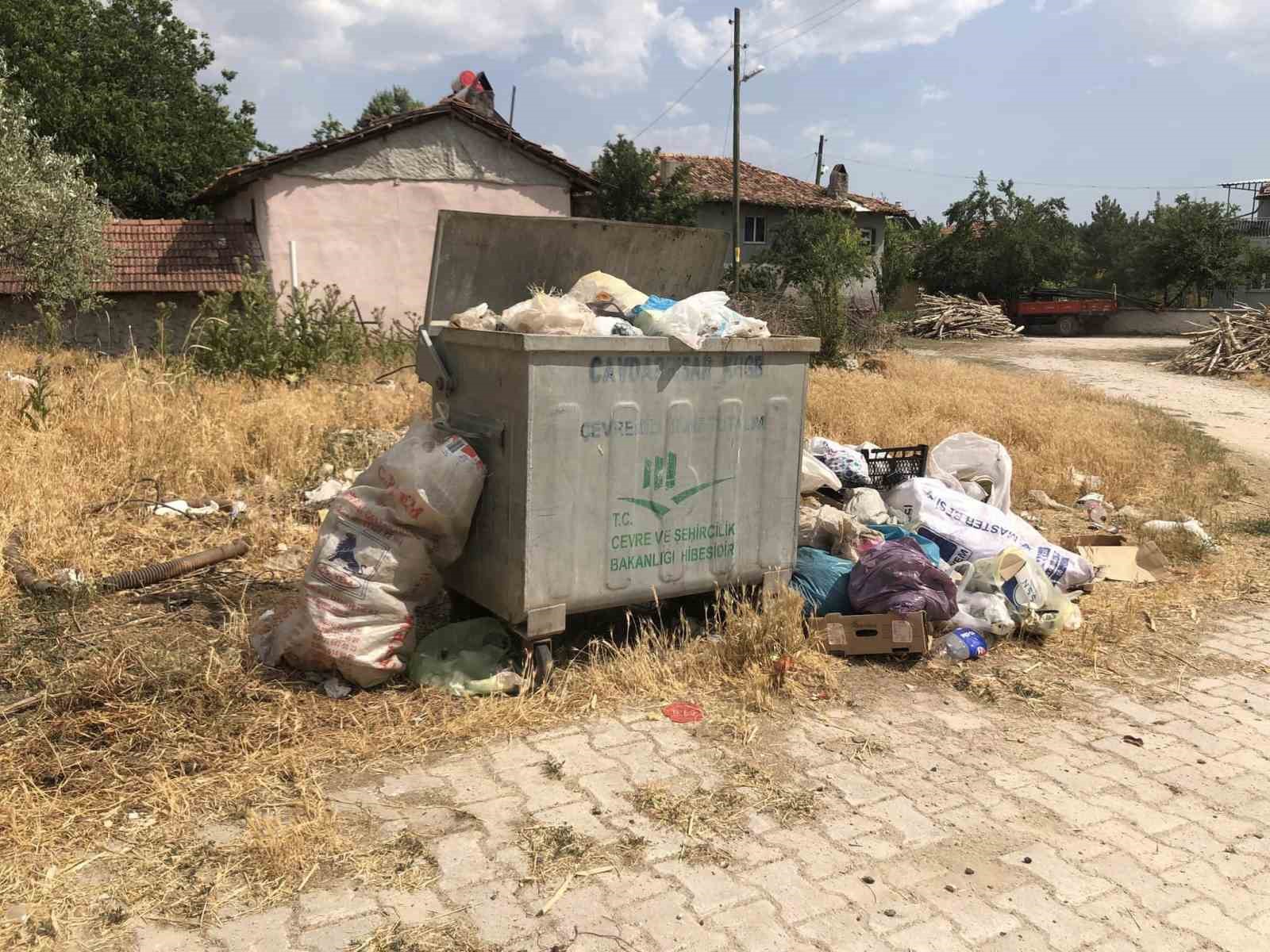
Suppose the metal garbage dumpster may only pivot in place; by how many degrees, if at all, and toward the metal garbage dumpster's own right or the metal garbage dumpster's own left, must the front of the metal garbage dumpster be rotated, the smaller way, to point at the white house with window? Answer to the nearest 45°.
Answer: approximately 135° to the metal garbage dumpster's own left

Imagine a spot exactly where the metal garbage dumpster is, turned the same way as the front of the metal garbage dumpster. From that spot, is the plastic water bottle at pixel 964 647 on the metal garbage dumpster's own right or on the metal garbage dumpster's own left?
on the metal garbage dumpster's own left

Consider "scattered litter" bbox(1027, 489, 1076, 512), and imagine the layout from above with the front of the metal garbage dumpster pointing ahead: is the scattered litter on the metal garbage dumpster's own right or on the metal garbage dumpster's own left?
on the metal garbage dumpster's own left

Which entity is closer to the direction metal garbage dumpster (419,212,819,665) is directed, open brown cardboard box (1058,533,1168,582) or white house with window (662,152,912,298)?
the open brown cardboard box

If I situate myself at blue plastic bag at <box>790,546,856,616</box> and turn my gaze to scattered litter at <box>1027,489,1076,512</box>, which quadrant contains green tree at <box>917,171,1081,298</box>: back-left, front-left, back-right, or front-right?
front-left

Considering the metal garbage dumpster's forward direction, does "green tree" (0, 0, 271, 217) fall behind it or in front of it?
behind

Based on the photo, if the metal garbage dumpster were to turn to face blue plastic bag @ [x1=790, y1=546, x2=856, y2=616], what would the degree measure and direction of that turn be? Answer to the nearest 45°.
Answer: approximately 90° to its left

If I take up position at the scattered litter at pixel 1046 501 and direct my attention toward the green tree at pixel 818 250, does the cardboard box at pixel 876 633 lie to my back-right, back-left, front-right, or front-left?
back-left

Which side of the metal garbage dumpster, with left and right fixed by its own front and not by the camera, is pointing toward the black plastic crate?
left

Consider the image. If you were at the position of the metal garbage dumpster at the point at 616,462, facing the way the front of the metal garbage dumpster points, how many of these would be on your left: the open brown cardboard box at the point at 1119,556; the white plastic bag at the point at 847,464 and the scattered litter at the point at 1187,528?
3

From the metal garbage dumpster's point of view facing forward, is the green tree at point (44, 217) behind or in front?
behind

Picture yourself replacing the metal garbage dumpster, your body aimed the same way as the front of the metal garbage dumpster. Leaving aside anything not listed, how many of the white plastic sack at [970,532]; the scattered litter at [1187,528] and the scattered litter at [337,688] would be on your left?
2

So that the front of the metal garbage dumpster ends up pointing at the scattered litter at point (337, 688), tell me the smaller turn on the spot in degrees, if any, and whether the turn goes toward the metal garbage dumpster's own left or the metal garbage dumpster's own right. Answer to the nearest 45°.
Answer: approximately 135° to the metal garbage dumpster's own right
